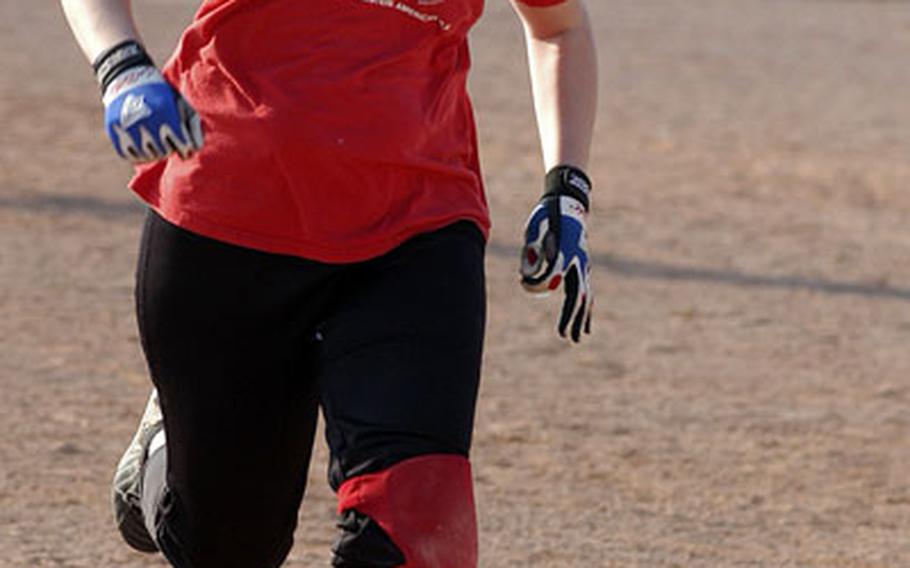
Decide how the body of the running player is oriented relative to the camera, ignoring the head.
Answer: toward the camera
